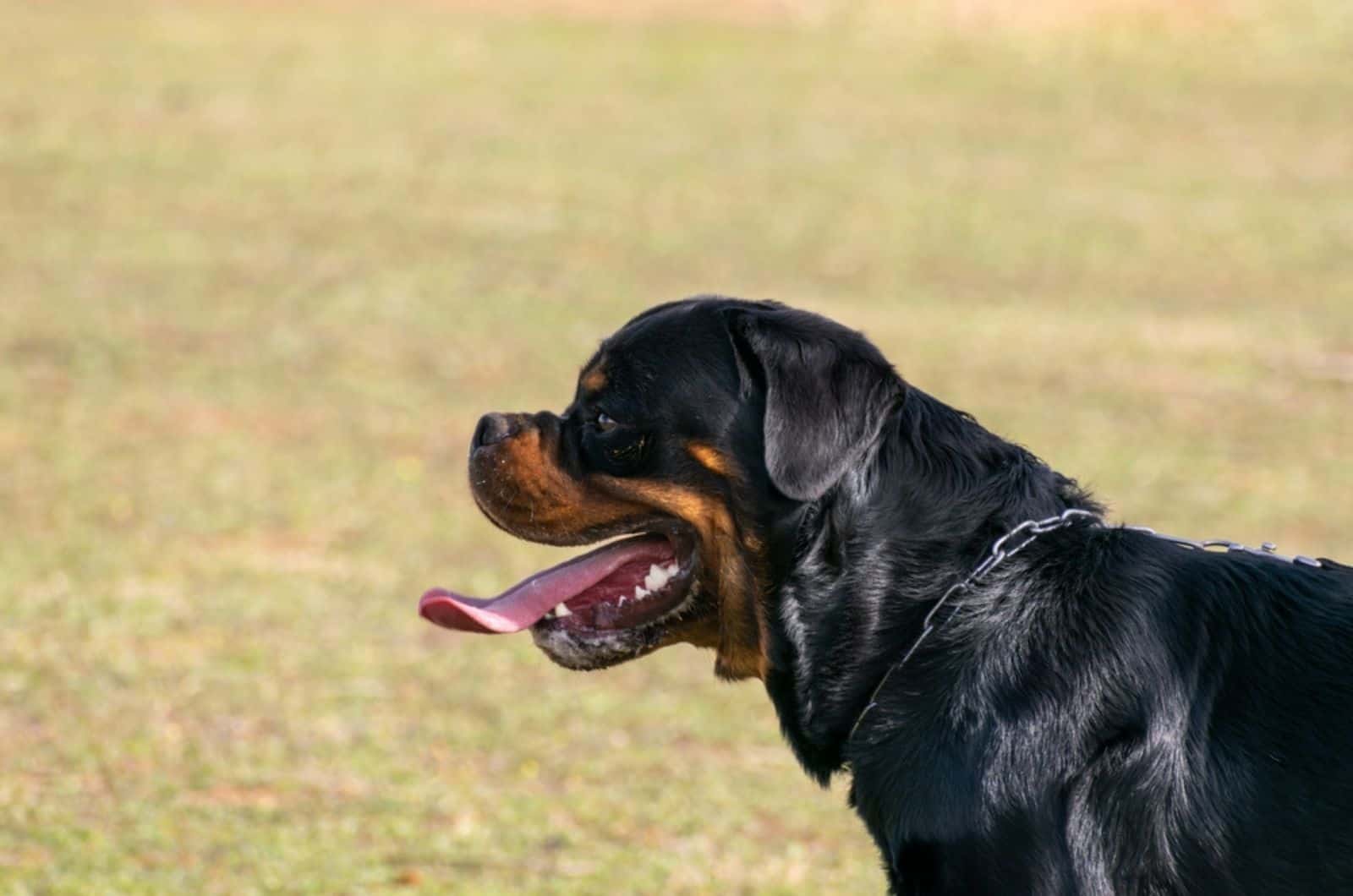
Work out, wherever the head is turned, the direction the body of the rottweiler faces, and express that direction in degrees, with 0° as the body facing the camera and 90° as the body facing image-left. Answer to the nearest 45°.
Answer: approximately 90°
